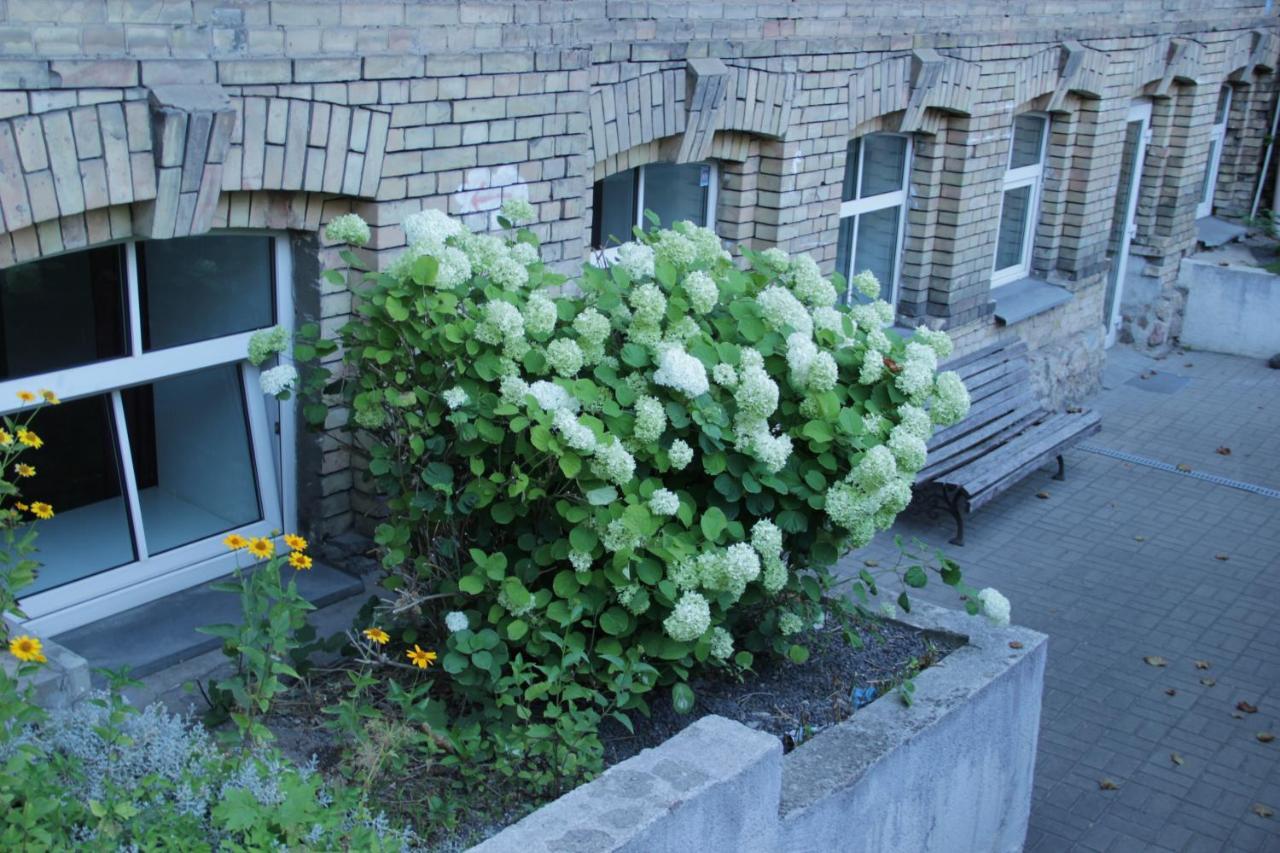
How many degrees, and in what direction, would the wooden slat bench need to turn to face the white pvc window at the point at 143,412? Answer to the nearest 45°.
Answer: approximately 90° to its right

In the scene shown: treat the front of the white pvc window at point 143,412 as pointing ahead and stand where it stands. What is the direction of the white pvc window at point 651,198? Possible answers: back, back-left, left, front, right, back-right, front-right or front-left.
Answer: left

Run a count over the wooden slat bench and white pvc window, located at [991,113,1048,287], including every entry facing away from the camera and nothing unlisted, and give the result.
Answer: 0

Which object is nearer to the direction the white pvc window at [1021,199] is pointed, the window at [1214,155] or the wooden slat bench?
the wooden slat bench

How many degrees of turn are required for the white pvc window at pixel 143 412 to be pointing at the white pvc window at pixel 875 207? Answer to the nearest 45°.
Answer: approximately 90° to its left

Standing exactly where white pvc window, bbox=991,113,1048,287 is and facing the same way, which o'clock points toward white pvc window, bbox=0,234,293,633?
white pvc window, bbox=0,234,293,633 is roughly at 2 o'clock from white pvc window, bbox=991,113,1048,287.

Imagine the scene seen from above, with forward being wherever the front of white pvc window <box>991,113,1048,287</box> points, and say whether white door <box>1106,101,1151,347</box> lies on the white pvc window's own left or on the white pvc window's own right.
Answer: on the white pvc window's own left

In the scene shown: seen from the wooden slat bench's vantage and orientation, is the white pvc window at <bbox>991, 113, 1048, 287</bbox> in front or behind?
behind

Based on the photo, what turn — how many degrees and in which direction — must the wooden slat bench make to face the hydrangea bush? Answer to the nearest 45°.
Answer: approximately 45° to its right

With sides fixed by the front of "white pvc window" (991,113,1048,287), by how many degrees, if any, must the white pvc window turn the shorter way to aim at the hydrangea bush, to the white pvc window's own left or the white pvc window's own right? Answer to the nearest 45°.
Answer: approximately 45° to the white pvc window's own right

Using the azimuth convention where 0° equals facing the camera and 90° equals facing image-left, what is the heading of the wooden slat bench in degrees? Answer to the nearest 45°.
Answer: approximately 315°

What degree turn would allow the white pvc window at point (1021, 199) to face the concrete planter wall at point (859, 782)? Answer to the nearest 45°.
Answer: approximately 45° to its right

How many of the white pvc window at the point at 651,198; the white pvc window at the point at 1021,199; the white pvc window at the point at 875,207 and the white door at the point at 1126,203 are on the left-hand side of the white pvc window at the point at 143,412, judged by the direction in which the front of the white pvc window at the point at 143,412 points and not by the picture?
4

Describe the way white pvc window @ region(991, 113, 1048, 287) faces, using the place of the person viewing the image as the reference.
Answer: facing the viewer and to the right of the viewer

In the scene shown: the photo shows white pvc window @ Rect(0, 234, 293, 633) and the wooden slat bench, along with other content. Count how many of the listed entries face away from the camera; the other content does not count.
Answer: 0

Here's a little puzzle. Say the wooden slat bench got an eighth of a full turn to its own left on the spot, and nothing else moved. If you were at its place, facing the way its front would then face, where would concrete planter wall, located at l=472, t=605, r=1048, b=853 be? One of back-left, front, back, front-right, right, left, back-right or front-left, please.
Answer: right
